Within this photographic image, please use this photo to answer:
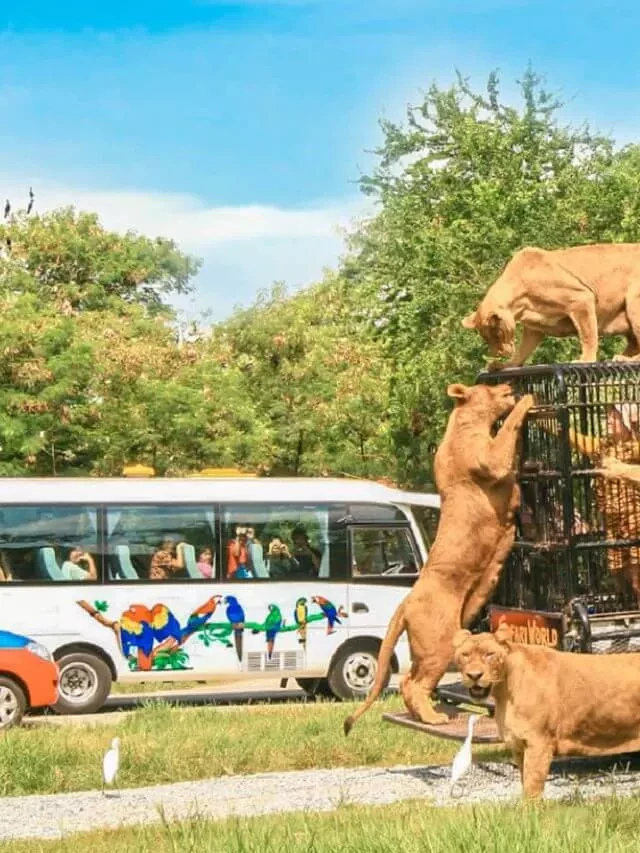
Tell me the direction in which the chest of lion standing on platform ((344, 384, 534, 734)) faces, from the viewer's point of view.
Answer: to the viewer's right

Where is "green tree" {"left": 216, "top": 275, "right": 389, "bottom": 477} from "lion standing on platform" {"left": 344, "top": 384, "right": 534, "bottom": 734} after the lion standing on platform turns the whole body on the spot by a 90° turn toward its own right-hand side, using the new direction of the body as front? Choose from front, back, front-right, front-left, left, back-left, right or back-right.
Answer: back

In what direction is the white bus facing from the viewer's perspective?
to the viewer's right

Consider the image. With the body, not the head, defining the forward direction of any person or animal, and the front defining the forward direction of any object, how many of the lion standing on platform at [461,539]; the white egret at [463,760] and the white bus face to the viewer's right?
3
